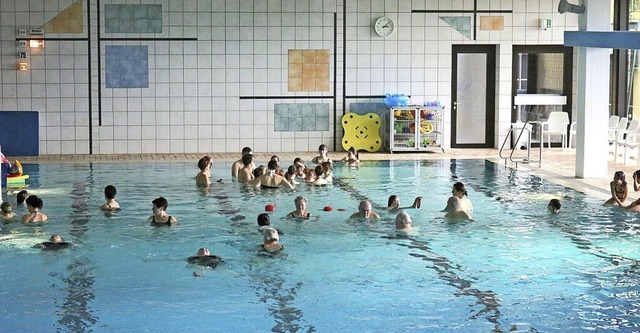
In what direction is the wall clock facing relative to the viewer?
toward the camera

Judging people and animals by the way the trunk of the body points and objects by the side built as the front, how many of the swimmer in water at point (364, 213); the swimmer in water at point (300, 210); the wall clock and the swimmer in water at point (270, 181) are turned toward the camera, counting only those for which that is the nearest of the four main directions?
3

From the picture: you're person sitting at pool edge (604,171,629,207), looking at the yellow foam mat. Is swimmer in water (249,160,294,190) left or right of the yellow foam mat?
left

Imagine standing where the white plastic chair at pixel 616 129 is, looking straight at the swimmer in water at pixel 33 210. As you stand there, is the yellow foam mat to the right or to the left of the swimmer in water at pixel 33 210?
right

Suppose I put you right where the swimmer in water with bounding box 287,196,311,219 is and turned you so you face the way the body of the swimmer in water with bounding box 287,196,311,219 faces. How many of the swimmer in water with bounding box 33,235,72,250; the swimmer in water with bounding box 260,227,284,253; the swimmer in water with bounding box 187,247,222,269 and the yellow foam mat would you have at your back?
1

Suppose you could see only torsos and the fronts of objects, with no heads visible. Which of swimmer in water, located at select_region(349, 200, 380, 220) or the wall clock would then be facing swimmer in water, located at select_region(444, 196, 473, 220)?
the wall clock

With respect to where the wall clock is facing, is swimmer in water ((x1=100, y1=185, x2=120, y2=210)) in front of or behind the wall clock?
in front

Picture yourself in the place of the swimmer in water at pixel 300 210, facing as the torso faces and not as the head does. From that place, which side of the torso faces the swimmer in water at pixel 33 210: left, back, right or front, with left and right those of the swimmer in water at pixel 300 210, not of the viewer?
right

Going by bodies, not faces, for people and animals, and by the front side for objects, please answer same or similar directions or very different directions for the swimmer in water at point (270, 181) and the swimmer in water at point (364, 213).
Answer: very different directions

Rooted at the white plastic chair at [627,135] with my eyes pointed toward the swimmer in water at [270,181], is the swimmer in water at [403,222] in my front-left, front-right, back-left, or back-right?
front-left

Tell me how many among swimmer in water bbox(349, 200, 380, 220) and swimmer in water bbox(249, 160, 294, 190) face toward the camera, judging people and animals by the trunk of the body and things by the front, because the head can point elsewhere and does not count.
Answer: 1
